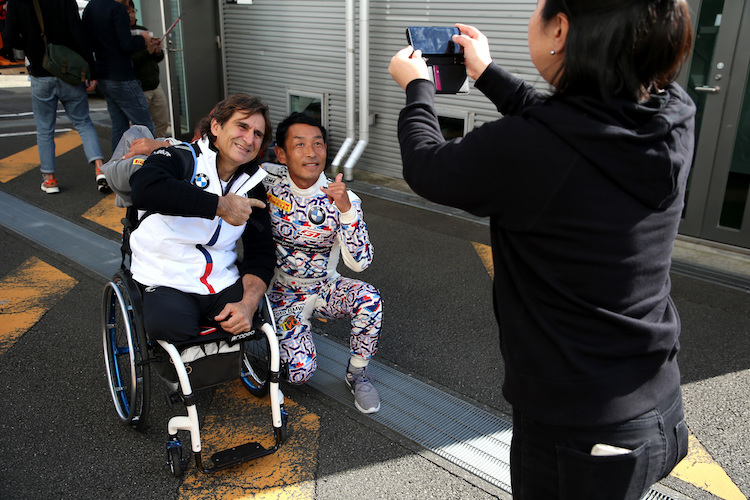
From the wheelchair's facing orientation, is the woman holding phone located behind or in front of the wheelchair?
in front

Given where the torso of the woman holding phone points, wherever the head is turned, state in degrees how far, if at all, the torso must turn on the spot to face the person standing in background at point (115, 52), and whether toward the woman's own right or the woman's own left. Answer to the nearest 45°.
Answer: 0° — they already face them

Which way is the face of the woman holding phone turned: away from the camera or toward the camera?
away from the camera

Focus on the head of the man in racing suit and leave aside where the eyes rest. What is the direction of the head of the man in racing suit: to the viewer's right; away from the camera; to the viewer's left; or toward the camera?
toward the camera

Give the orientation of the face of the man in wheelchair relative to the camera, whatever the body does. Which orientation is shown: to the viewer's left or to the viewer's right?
to the viewer's right

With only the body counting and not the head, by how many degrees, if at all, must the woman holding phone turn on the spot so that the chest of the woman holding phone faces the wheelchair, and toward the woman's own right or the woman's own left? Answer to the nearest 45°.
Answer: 0° — they already face it

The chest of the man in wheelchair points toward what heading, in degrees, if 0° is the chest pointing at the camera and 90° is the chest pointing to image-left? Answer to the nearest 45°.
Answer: approximately 315°

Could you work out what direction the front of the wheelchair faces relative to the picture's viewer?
facing the viewer and to the right of the viewer

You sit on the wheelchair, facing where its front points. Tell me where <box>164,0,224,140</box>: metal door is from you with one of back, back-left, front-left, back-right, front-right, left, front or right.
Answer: back-left

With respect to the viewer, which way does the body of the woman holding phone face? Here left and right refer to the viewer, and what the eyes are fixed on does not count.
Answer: facing away from the viewer and to the left of the viewer

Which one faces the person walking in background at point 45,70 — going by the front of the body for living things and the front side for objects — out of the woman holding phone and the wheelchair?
the woman holding phone

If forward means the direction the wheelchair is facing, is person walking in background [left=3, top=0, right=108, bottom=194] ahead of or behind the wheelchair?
behind

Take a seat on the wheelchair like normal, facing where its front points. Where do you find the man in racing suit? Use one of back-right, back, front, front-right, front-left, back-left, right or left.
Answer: left

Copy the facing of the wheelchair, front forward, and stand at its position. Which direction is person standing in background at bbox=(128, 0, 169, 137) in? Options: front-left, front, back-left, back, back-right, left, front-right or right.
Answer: back-left
